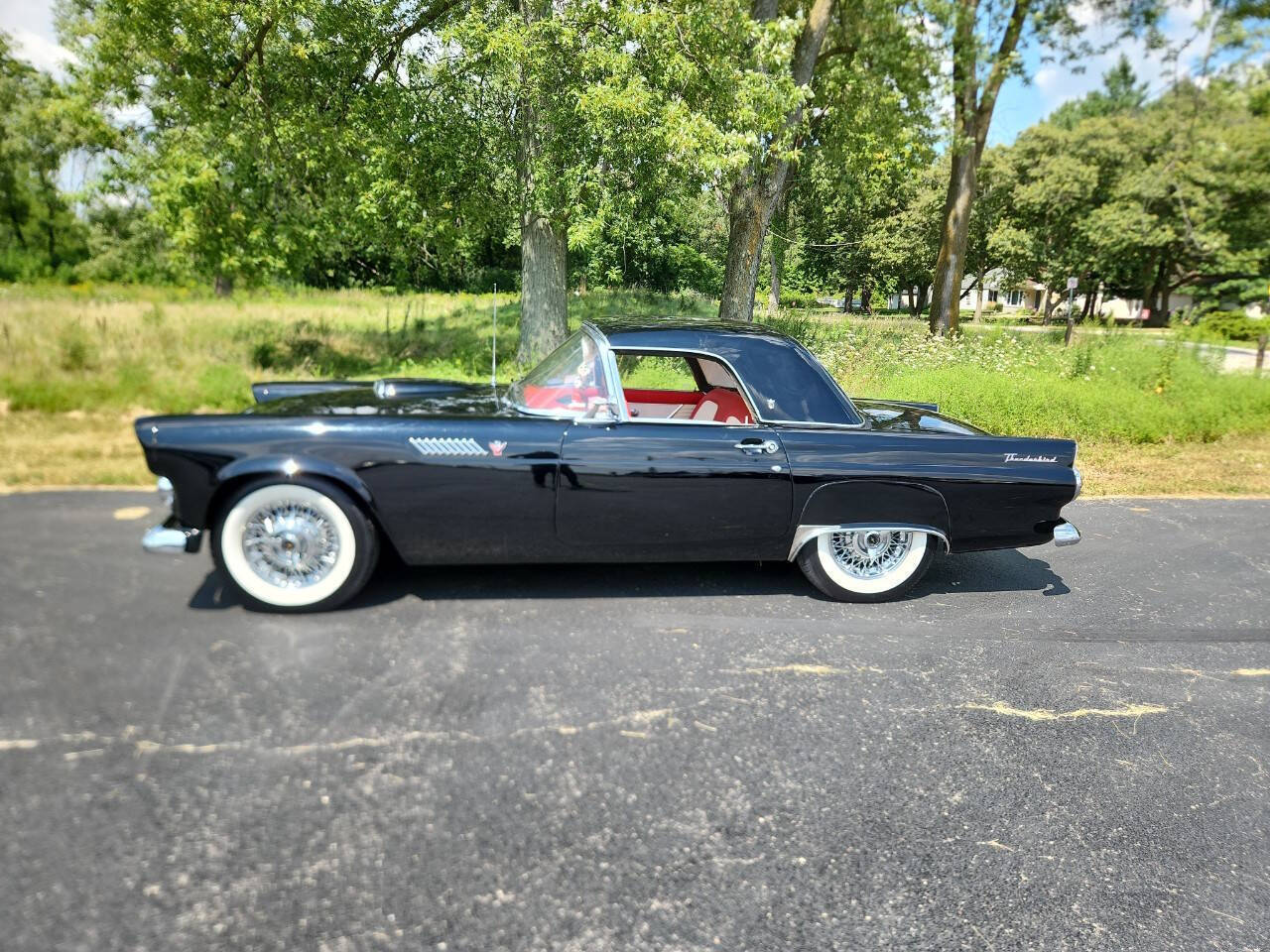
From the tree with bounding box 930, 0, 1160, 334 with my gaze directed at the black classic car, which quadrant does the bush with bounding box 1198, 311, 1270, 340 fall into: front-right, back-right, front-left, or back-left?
back-left

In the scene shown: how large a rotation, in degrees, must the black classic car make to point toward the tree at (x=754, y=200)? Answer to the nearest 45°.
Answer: approximately 90° to its right

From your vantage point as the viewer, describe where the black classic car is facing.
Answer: facing to the left of the viewer

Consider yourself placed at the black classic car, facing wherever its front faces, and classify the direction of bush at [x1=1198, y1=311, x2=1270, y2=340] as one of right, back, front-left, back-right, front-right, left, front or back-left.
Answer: back-right

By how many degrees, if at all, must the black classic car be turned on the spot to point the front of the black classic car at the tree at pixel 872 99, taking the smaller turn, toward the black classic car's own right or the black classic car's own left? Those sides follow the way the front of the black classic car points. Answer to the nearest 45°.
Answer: approximately 90° to the black classic car's own right

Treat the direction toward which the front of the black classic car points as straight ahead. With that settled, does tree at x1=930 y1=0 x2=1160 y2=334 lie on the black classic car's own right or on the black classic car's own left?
on the black classic car's own right

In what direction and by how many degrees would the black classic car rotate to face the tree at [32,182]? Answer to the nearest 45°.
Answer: approximately 45° to its right

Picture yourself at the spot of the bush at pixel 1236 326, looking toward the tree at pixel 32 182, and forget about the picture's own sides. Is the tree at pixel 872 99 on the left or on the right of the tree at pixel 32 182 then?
left
